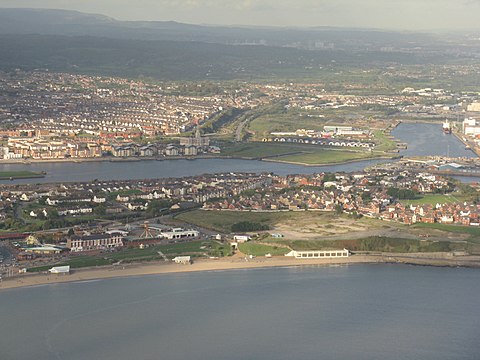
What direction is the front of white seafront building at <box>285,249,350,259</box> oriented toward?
toward the camera

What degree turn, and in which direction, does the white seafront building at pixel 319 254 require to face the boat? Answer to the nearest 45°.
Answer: approximately 180°

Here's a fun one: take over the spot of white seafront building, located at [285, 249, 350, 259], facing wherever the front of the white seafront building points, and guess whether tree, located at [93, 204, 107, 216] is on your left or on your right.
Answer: on your right
